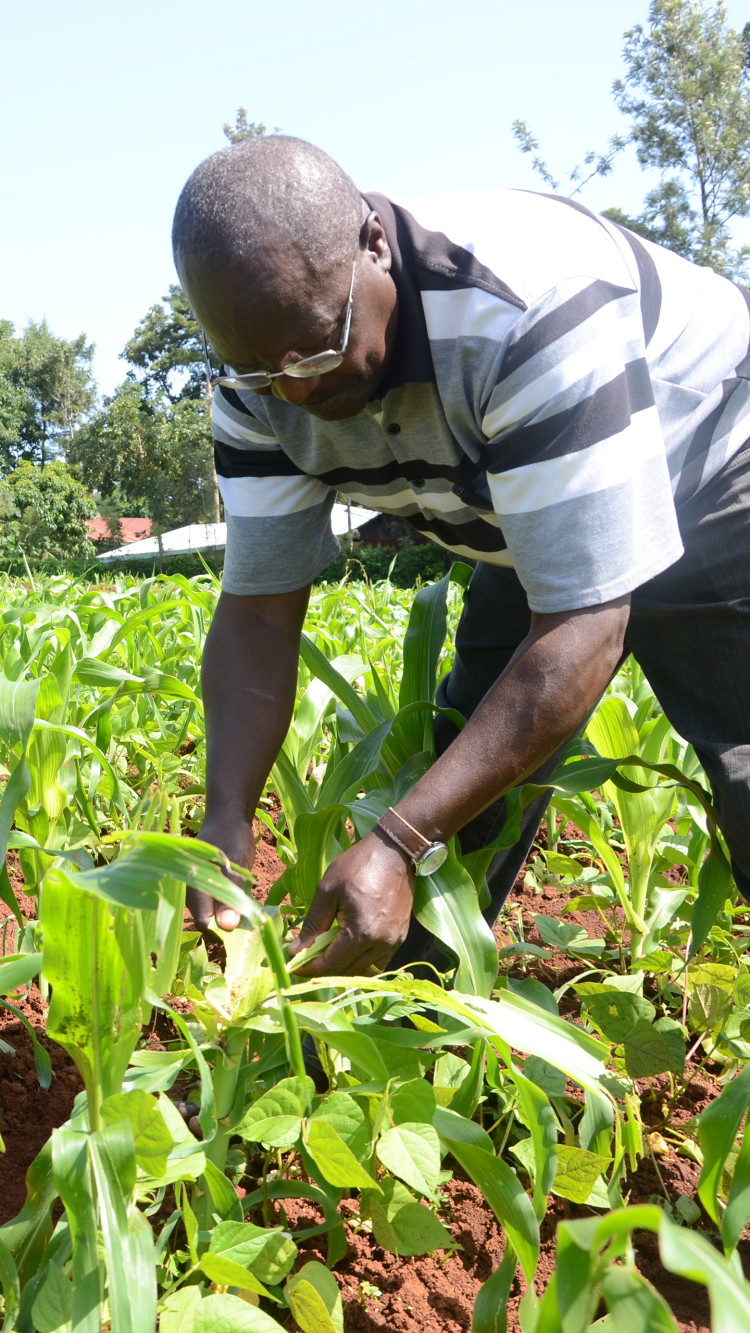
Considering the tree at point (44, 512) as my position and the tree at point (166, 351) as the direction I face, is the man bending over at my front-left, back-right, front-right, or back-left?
back-right

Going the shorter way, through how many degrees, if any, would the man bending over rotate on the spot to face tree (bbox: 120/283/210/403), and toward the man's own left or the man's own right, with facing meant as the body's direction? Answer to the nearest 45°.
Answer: approximately 135° to the man's own right

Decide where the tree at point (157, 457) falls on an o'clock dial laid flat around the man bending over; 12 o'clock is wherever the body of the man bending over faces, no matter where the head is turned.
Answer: The tree is roughly at 4 o'clock from the man bending over.

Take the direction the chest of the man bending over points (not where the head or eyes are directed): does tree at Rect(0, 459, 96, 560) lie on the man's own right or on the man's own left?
on the man's own right

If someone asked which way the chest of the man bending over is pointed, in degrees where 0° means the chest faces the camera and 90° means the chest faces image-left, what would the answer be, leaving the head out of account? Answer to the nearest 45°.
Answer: approximately 45°
